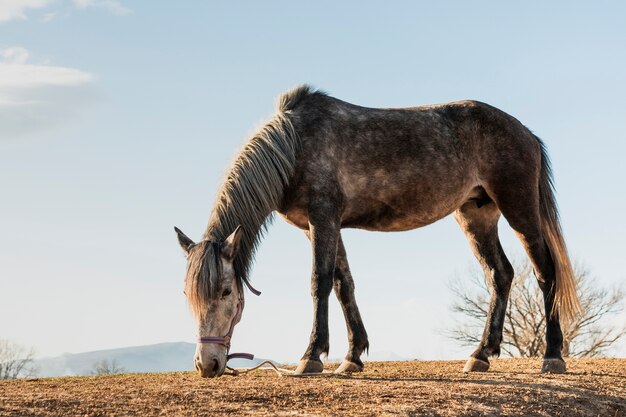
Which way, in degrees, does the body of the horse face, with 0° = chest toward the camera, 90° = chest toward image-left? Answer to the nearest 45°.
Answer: approximately 90°

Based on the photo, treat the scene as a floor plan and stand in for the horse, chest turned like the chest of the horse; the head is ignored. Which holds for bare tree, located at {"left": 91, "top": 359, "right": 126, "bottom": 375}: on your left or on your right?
on your right
